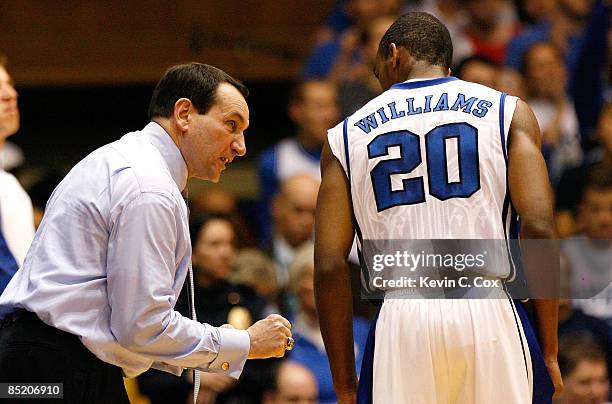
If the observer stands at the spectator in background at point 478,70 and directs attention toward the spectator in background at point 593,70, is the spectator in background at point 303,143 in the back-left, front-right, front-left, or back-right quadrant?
back-right

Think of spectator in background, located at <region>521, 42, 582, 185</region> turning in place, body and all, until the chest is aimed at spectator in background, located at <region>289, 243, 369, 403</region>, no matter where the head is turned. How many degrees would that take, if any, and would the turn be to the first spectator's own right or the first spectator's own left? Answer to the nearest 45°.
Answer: approximately 45° to the first spectator's own right

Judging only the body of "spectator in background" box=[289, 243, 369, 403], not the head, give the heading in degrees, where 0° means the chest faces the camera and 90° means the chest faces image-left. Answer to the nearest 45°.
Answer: approximately 0°

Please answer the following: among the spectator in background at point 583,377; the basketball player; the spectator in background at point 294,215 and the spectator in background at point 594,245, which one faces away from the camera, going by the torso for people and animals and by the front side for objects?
the basketball player

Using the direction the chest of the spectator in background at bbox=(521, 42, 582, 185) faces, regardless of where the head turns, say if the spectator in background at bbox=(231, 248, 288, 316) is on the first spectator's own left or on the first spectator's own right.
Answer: on the first spectator's own right

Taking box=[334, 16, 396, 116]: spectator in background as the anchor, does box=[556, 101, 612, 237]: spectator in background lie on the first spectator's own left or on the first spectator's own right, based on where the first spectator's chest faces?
on the first spectator's own left

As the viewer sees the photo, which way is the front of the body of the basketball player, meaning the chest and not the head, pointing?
away from the camera

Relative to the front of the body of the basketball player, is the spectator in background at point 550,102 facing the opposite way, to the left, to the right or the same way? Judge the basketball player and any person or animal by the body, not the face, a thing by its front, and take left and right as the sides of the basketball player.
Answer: the opposite way

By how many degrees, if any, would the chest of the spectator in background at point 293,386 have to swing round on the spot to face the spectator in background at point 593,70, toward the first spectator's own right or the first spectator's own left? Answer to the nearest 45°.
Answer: approximately 90° to the first spectator's own left
